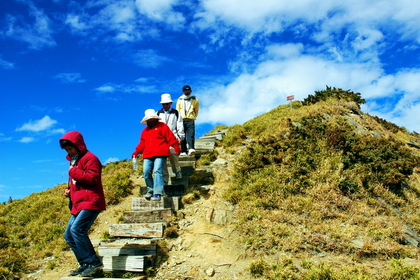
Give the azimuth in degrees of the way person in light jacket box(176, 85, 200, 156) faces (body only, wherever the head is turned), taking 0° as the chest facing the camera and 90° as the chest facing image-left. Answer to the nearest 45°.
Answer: approximately 0°

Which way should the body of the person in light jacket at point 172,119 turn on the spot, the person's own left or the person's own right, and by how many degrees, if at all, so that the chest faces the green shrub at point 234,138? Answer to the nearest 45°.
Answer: approximately 135° to the person's own left

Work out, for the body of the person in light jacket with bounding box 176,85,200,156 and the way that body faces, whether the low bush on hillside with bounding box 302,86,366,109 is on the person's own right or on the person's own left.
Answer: on the person's own left

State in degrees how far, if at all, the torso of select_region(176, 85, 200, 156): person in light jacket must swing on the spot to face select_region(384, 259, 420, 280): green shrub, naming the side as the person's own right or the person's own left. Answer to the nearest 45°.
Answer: approximately 45° to the person's own left

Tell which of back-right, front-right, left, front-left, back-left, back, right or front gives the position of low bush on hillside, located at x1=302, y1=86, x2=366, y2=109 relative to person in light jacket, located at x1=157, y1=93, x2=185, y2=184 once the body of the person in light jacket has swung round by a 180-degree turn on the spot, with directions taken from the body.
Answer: front-right

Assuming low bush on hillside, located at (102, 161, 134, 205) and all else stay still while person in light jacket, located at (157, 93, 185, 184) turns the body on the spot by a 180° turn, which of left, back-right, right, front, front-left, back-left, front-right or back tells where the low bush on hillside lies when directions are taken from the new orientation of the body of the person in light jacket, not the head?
back-left

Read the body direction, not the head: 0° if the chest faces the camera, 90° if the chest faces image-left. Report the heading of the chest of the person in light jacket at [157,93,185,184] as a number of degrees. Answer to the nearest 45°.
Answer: approximately 0°

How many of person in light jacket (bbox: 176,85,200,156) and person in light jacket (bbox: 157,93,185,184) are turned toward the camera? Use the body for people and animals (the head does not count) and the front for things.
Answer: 2
